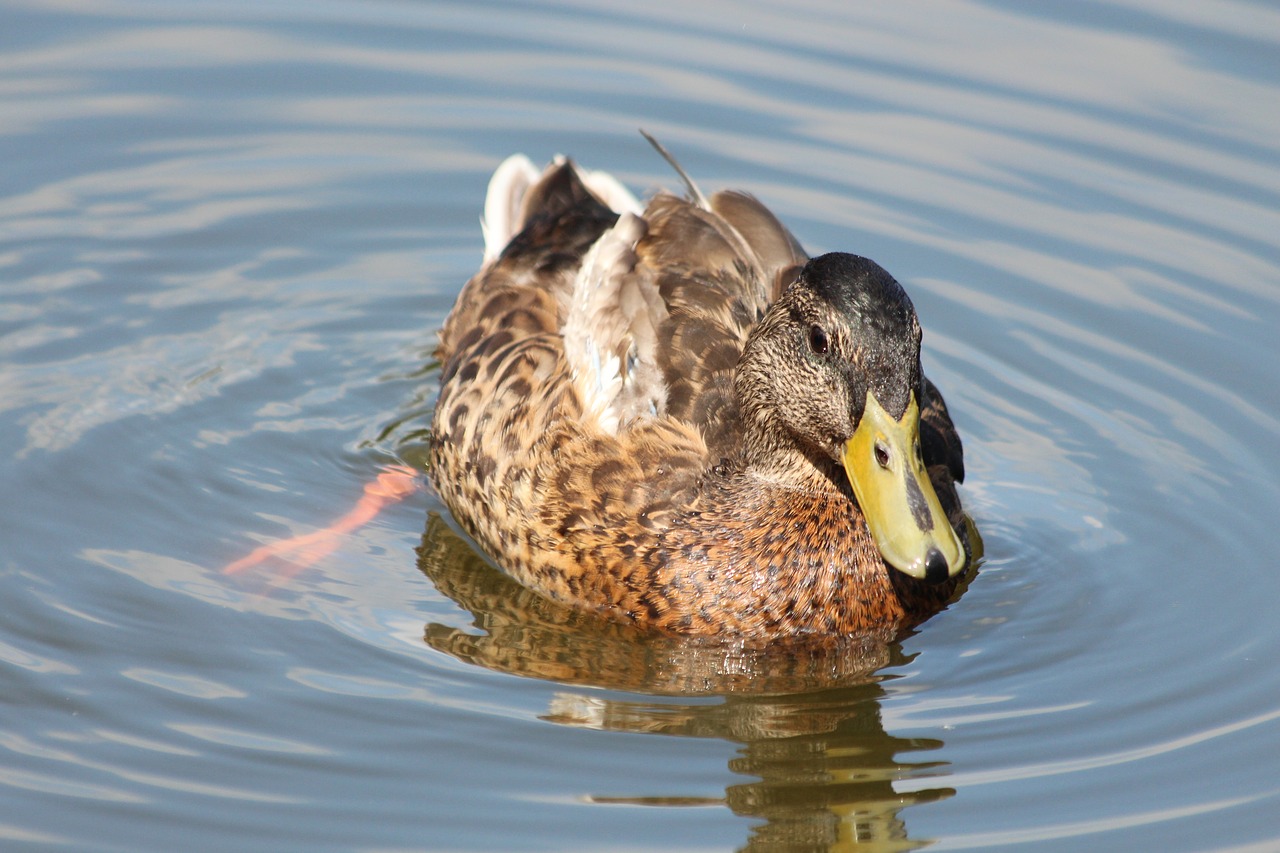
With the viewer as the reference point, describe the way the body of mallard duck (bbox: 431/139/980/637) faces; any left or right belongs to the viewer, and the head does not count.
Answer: facing the viewer and to the right of the viewer
